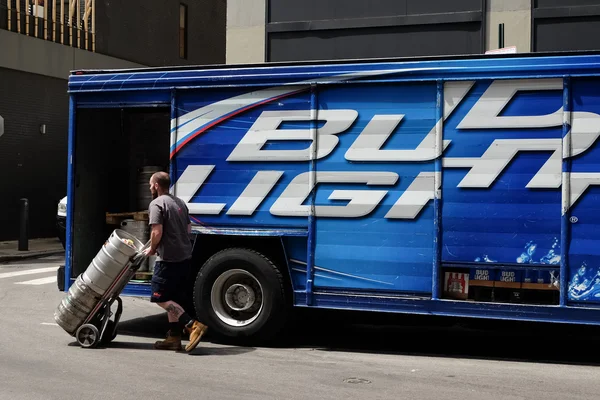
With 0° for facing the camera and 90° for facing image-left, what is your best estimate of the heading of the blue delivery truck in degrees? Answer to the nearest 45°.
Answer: approximately 270°

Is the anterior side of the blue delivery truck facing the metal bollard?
no
